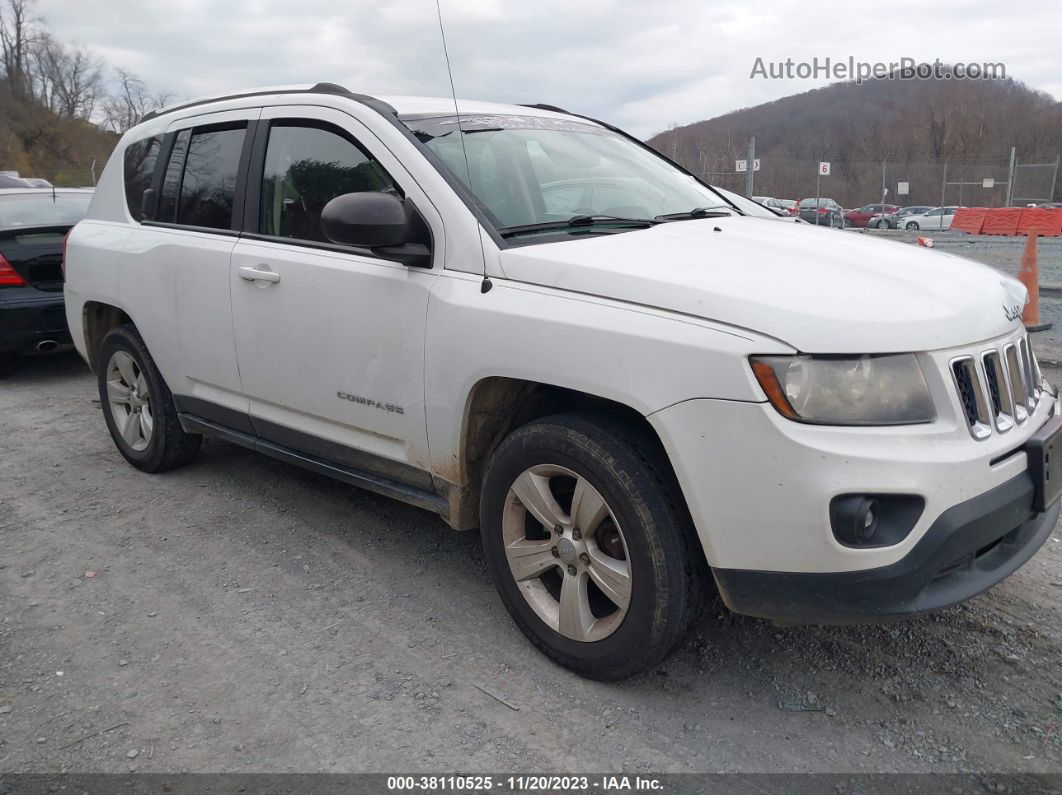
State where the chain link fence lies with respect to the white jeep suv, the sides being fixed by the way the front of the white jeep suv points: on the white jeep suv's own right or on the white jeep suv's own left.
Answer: on the white jeep suv's own left

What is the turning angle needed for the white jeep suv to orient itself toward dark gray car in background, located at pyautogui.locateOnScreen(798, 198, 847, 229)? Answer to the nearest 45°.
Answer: approximately 135° to its left

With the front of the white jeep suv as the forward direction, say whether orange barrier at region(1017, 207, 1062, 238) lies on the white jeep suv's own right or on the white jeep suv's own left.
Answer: on the white jeep suv's own left

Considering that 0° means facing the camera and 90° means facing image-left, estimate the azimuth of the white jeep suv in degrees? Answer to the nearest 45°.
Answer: approximately 315°

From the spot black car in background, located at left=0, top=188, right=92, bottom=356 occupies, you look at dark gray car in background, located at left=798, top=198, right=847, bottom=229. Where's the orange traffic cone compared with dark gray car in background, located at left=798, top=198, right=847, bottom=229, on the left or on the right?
right

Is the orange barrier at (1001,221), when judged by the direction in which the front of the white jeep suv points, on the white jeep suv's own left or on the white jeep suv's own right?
on the white jeep suv's own left

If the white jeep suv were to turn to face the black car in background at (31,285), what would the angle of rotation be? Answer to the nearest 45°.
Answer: approximately 180°

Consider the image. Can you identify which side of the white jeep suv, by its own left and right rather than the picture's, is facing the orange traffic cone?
left
